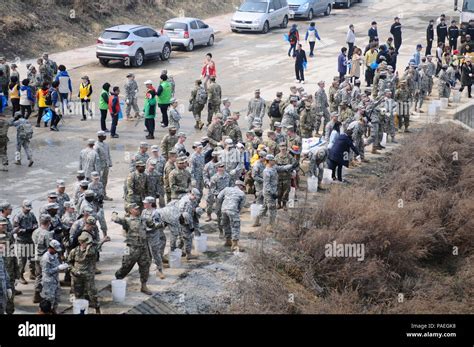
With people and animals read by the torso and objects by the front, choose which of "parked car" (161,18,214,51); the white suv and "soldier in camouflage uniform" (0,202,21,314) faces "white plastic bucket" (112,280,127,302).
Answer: the soldier in camouflage uniform

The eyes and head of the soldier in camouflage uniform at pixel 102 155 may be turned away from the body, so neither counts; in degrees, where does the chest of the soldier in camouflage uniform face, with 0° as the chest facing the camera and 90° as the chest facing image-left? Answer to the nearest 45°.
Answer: approximately 315°

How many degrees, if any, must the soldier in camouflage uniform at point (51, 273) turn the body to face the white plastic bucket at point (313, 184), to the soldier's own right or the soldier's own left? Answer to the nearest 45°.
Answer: approximately 45° to the soldier's own left

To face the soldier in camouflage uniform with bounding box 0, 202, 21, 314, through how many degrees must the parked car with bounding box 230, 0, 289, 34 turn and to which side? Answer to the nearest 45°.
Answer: approximately 45° to its left

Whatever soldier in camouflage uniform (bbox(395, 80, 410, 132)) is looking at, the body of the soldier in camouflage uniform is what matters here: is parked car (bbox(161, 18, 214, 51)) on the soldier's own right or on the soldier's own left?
on the soldier's own right

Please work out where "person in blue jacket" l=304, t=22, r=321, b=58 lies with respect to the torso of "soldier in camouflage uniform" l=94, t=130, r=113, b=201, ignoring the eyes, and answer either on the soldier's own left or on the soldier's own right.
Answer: on the soldier's own left

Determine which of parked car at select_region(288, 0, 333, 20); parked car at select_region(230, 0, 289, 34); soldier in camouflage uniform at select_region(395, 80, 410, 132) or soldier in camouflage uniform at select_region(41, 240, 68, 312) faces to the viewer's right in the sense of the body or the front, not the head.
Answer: soldier in camouflage uniform at select_region(41, 240, 68, 312)
